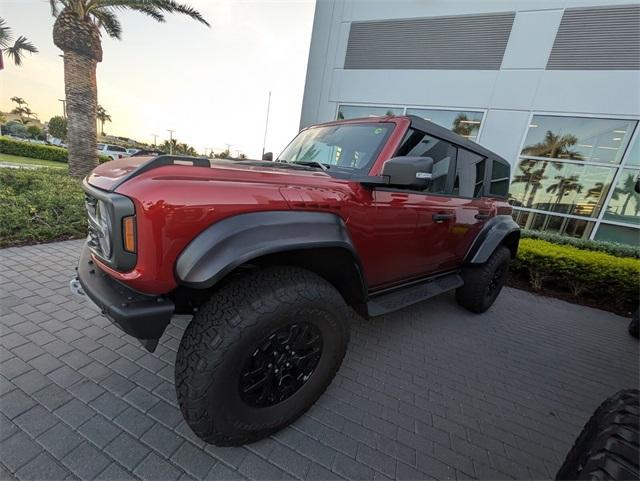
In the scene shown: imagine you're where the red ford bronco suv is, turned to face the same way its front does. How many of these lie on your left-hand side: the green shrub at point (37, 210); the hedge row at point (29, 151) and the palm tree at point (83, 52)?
0

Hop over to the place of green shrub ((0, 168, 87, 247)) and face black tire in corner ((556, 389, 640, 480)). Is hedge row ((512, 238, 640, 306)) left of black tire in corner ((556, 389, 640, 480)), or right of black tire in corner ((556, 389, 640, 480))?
left

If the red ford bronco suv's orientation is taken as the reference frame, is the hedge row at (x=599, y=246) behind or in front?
behind

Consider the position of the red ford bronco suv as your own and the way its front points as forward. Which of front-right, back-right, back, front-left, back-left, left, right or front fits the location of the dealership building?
back

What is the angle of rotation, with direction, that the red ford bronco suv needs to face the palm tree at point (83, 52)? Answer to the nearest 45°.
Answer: approximately 90° to its right

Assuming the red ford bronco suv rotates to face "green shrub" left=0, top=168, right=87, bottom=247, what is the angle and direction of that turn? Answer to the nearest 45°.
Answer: approximately 90° to its right

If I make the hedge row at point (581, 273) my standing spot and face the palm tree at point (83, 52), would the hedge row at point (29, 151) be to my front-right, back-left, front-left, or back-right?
front-right

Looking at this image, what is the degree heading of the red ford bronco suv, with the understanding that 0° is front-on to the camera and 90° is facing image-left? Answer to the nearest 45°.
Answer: approximately 45°

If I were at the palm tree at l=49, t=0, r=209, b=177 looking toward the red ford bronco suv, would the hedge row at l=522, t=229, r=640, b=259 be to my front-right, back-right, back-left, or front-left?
front-left

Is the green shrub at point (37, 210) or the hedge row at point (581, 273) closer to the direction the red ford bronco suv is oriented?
the green shrub

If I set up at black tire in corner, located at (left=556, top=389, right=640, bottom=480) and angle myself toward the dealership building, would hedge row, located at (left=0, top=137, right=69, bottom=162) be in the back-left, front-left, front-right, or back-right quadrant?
front-left

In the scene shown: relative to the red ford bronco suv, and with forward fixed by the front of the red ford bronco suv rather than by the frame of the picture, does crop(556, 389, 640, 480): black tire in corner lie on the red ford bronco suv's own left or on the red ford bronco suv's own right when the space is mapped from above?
on the red ford bronco suv's own left

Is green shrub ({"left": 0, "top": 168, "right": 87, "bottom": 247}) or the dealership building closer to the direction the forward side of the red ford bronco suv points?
the green shrub

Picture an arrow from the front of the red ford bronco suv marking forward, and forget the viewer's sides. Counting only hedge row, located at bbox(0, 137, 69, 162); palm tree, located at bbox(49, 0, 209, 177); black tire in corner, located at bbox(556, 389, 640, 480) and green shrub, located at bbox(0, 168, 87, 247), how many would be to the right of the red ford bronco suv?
3

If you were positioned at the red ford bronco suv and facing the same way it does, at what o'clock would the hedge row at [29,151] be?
The hedge row is roughly at 3 o'clock from the red ford bronco suv.
